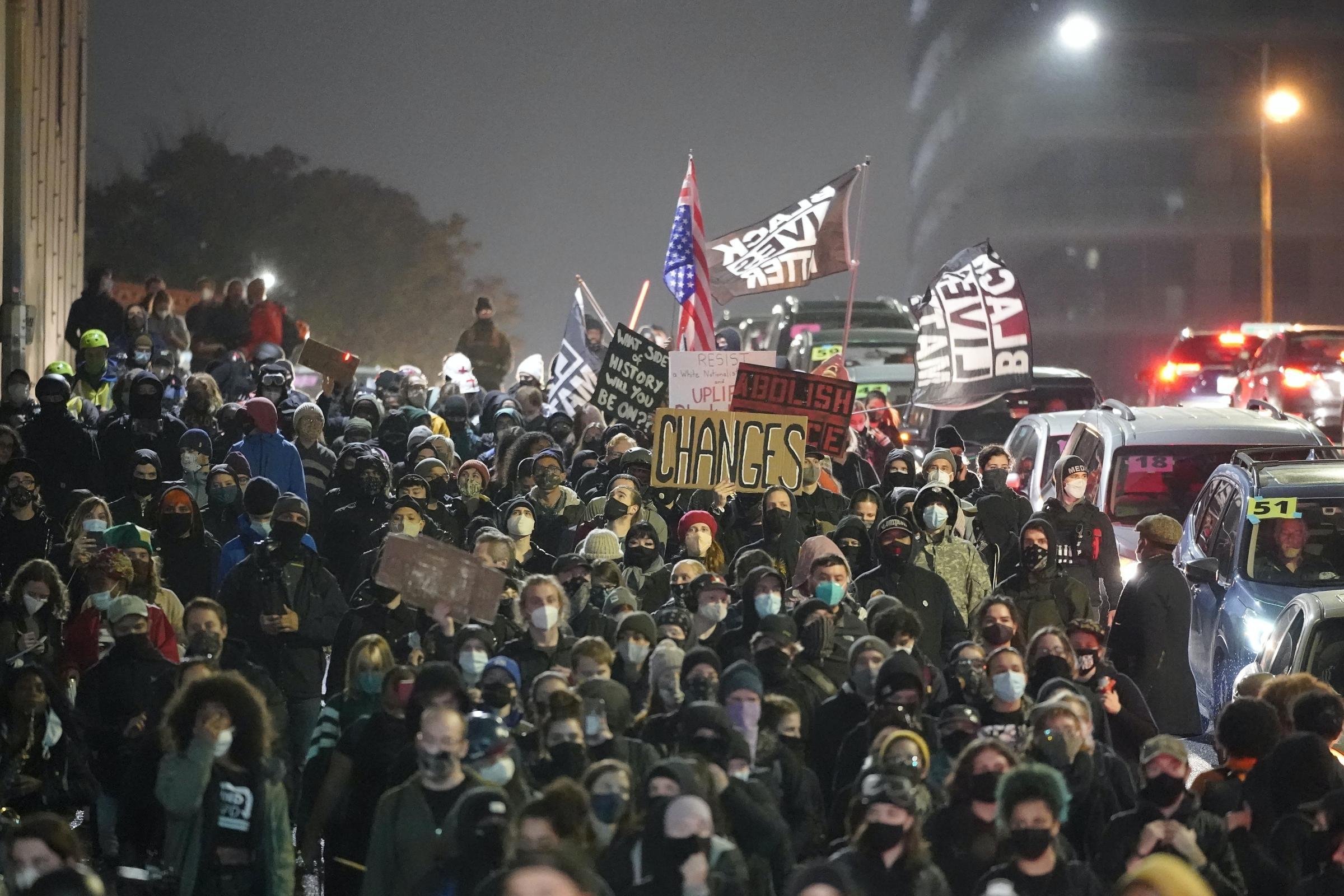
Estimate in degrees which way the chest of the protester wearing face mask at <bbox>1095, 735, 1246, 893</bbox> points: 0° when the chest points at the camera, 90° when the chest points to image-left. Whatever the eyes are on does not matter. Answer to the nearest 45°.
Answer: approximately 0°

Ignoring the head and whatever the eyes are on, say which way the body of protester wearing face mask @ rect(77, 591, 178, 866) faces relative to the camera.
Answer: toward the camera

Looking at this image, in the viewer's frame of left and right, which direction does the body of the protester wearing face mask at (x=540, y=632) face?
facing the viewer

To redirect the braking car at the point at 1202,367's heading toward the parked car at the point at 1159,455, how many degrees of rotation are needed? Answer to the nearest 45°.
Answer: approximately 180°

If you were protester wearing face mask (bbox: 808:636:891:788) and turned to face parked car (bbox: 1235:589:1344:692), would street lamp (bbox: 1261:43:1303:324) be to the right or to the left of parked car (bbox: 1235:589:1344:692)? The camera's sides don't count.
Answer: left

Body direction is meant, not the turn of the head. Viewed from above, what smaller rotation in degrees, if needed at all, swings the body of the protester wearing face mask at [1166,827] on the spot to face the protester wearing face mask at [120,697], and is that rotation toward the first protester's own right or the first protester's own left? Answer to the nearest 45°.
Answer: approximately 90° to the first protester's own right

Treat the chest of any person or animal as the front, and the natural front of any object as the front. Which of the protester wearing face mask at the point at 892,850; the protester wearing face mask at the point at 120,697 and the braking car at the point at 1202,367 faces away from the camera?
the braking car

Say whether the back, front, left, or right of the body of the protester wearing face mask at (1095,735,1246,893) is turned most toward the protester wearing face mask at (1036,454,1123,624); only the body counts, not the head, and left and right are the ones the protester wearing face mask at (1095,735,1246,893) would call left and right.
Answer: back

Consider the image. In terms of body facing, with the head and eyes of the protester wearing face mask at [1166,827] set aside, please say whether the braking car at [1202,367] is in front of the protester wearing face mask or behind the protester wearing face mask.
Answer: behind
